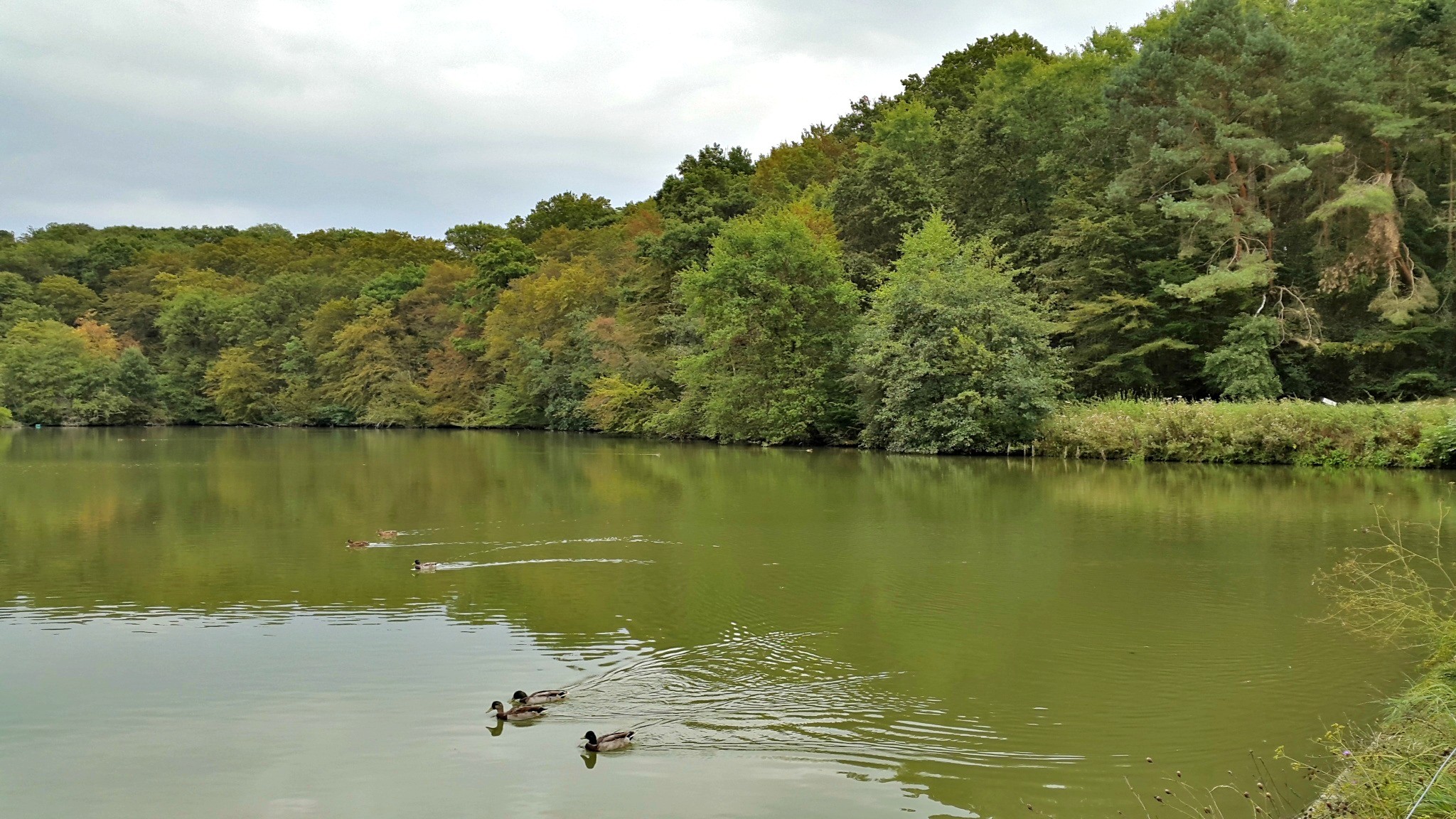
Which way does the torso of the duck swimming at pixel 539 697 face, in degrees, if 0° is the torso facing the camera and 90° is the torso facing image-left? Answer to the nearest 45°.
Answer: approximately 90°

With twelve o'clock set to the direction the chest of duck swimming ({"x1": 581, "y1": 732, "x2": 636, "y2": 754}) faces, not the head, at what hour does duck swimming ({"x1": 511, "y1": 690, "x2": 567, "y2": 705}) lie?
duck swimming ({"x1": 511, "y1": 690, "x2": 567, "y2": 705}) is roughly at 2 o'clock from duck swimming ({"x1": 581, "y1": 732, "x2": 636, "y2": 754}).

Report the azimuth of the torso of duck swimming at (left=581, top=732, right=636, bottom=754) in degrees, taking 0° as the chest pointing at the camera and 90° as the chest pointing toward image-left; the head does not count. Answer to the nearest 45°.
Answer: approximately 90°

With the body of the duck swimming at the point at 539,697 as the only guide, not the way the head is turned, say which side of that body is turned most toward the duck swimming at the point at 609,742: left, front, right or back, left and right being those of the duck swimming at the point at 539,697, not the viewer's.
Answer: left

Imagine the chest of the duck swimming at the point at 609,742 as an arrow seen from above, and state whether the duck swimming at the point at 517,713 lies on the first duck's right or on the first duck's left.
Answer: on the first duck's right

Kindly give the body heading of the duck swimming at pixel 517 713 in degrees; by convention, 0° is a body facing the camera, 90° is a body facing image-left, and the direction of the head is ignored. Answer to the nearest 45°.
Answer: approximately 90°

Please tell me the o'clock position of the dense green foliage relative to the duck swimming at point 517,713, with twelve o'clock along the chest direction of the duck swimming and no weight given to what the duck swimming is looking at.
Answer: The dense green foliage is roughly at 4 o'clock from the duck swimming.

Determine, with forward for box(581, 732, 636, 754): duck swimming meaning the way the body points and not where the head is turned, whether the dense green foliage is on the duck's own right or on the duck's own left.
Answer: on the duck's own right
